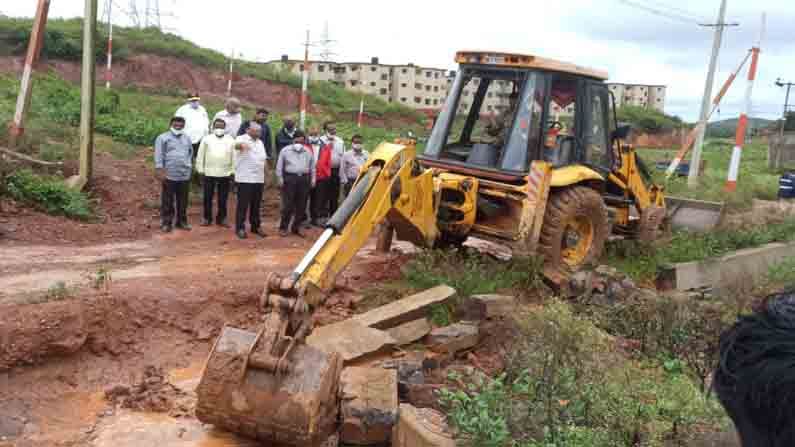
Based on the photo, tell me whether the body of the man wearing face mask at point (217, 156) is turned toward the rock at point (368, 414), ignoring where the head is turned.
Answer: yes

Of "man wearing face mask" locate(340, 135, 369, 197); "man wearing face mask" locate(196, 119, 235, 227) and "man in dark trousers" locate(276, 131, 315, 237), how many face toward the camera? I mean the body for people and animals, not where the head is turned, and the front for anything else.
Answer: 3

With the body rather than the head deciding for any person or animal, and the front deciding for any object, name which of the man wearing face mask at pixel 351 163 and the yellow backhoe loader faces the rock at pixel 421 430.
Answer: the man wearing face mask

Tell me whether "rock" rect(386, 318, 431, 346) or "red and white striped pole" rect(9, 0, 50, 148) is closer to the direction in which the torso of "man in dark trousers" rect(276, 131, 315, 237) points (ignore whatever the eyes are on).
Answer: the rock

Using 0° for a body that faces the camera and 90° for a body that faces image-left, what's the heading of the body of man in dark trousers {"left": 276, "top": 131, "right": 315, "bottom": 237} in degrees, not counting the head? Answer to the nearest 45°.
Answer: approximately 0°

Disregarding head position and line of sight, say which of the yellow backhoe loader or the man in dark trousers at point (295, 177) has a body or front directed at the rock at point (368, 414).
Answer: the man in dark trousers

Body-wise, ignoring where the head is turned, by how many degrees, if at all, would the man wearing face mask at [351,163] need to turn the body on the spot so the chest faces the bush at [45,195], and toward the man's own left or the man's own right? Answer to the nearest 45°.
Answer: approximately 90° to the man's own right

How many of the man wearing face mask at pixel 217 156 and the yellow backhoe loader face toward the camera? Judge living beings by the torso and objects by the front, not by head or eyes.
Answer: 1

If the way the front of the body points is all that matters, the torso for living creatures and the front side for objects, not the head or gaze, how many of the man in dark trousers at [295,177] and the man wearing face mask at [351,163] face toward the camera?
2

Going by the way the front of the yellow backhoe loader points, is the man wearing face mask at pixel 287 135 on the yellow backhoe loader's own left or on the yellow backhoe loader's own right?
on the yellow backhoe loader's own left

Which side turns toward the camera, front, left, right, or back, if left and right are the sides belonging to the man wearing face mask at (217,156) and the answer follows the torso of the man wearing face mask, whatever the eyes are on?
front

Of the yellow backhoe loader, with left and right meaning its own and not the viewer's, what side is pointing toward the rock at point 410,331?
back

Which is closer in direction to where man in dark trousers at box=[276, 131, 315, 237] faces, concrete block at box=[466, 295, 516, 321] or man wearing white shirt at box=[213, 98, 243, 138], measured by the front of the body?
the concrete block

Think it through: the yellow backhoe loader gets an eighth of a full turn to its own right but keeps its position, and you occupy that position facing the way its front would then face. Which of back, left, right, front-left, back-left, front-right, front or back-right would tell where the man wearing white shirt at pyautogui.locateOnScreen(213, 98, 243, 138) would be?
back-left

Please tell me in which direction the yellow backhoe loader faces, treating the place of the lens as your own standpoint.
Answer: facing away from the viewer and to the right of the viewer

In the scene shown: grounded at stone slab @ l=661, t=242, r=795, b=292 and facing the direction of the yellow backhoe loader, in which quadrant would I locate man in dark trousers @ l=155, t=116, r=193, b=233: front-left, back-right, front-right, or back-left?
front-right

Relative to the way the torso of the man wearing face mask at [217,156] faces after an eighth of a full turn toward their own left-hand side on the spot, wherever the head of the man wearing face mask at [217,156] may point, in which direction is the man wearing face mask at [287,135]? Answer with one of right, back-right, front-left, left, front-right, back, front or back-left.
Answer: left

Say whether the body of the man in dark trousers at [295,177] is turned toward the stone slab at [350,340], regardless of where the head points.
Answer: yes
